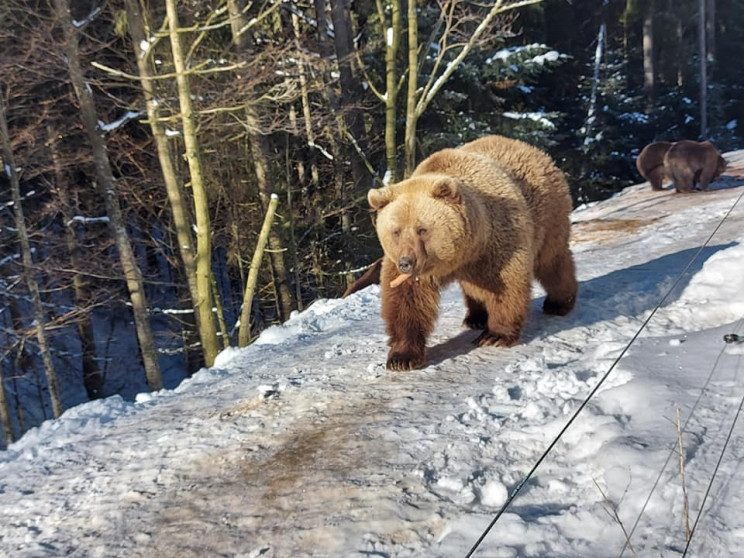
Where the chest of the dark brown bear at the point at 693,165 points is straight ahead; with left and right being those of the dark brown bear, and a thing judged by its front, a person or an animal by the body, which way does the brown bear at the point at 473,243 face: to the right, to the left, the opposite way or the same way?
the opposite way

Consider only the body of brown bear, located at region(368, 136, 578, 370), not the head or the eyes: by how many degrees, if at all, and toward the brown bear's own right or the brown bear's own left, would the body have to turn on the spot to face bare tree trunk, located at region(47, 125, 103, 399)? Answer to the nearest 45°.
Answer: approximately 90° to the brown bear's own right

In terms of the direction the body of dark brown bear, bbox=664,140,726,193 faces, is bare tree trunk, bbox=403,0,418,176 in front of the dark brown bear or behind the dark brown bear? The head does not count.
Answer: behind

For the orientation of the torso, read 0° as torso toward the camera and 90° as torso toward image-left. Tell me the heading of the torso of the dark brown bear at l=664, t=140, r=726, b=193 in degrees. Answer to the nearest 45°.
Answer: approximately 225°

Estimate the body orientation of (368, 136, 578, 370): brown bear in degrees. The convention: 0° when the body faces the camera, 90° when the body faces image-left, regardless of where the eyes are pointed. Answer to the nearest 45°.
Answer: approximately 45°

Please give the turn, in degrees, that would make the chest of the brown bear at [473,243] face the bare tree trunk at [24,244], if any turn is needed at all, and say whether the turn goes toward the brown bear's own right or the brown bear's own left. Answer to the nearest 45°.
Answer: approximately 90° to the brown bear's own right

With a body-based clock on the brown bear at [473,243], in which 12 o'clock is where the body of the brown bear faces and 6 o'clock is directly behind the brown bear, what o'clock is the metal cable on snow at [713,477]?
The metal cable on snow is roughly at 10 o'clock from the brown bear.
